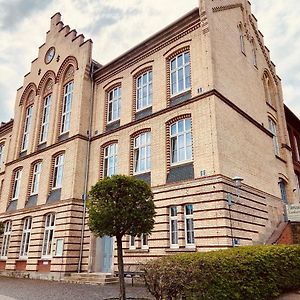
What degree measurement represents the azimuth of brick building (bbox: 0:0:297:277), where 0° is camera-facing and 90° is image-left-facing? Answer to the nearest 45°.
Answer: approximately 45°

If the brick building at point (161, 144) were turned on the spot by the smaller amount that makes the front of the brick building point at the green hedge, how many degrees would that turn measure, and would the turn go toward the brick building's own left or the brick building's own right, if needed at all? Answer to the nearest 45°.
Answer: approximately 45° to the brick building's own left
